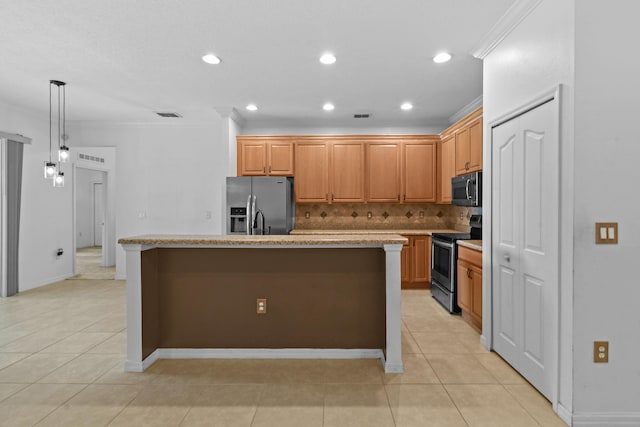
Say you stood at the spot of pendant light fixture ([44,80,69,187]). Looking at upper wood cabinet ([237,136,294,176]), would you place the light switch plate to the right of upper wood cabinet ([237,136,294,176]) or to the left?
right

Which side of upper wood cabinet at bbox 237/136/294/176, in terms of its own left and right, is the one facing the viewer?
front

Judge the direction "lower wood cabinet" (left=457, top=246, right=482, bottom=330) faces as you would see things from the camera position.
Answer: facing the viewer and to the left of the viewer

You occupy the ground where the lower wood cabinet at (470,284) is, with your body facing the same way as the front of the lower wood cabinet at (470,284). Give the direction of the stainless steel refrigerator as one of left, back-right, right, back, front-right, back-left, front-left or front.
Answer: front-right

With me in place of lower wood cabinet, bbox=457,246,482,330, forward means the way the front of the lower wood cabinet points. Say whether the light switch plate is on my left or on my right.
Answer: on my left

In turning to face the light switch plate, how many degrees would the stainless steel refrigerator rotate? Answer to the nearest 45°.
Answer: approximately 45° to its left

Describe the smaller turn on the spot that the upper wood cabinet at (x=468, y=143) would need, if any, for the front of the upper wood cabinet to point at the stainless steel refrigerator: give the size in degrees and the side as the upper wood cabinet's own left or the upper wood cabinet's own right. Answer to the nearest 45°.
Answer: approximately 45° to the upper wood cabinet's own right

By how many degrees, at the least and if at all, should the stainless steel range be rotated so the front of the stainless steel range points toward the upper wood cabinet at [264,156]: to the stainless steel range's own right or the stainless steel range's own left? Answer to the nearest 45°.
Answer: approximately 45° to the stainless steel range's own right

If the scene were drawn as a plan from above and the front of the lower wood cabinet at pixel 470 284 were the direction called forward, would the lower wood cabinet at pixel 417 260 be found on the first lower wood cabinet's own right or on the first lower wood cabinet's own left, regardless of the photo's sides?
on the first lower wood cabinet's own right

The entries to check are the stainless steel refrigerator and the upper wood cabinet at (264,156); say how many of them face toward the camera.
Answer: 2

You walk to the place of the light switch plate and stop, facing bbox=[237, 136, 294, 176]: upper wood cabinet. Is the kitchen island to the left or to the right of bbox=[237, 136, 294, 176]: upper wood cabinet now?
left

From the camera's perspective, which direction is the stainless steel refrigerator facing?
toward the camera

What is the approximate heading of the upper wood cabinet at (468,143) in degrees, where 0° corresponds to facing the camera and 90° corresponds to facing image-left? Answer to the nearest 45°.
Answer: approximately 45°
